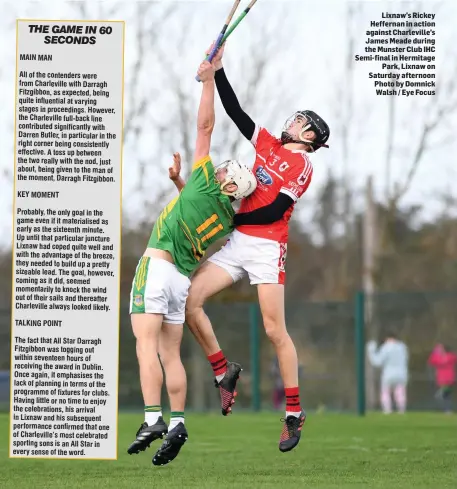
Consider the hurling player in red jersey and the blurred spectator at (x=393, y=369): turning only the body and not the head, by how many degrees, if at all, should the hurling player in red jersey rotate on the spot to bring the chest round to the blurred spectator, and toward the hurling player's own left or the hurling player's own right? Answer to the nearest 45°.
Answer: approximately 135° to the hurling player's own right

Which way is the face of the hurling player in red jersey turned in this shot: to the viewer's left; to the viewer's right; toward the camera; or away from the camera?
to the viewer's left

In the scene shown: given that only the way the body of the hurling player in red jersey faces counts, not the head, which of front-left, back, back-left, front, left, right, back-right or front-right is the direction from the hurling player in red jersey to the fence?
back-right
